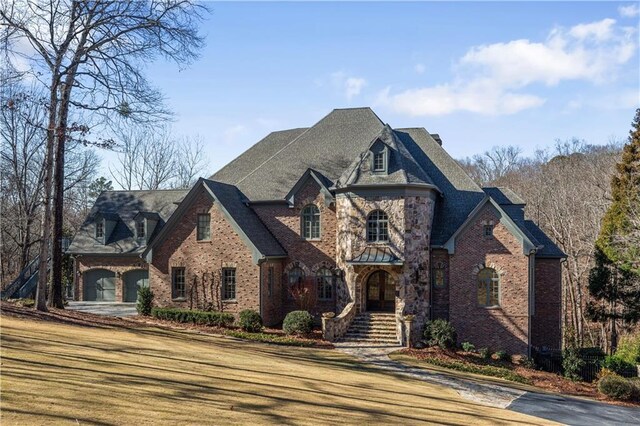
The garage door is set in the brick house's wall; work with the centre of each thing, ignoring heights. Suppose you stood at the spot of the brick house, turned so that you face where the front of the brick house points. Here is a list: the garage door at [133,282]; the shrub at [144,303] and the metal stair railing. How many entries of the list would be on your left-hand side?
0

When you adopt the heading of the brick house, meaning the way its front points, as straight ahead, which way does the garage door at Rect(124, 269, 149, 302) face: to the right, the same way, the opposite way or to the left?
the same way

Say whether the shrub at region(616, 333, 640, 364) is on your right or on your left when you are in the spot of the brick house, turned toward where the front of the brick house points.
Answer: on your left

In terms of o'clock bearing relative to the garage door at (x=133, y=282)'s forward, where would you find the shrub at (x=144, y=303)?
The shrub is roughly at 12 o'clock from the garage door.

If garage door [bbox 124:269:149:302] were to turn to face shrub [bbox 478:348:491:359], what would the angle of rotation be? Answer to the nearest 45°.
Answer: approximately 45° to its left

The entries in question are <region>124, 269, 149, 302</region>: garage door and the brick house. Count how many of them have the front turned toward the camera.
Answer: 2

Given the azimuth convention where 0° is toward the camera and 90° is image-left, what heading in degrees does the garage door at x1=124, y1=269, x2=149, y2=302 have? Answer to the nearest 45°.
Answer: approximately 0°

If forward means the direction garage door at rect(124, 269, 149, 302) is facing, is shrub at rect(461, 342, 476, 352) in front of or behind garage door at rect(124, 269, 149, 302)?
in front

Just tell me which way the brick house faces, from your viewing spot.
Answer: facing the viewer

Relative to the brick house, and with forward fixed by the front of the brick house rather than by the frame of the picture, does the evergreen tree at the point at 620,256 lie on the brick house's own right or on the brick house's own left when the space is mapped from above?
on the brick house's own left

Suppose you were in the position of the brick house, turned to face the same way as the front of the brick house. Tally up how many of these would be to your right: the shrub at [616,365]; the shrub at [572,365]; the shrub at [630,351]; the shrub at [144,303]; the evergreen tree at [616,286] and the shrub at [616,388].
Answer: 1

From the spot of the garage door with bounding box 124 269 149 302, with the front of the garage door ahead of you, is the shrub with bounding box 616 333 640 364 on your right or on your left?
on your left

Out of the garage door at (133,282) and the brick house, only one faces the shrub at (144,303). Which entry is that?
the garage door

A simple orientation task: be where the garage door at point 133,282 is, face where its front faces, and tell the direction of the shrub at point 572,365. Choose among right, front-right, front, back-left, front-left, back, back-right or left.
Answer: front-left

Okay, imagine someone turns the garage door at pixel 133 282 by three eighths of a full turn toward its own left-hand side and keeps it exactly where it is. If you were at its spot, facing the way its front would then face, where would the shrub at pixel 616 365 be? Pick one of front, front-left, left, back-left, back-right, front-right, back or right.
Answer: right
